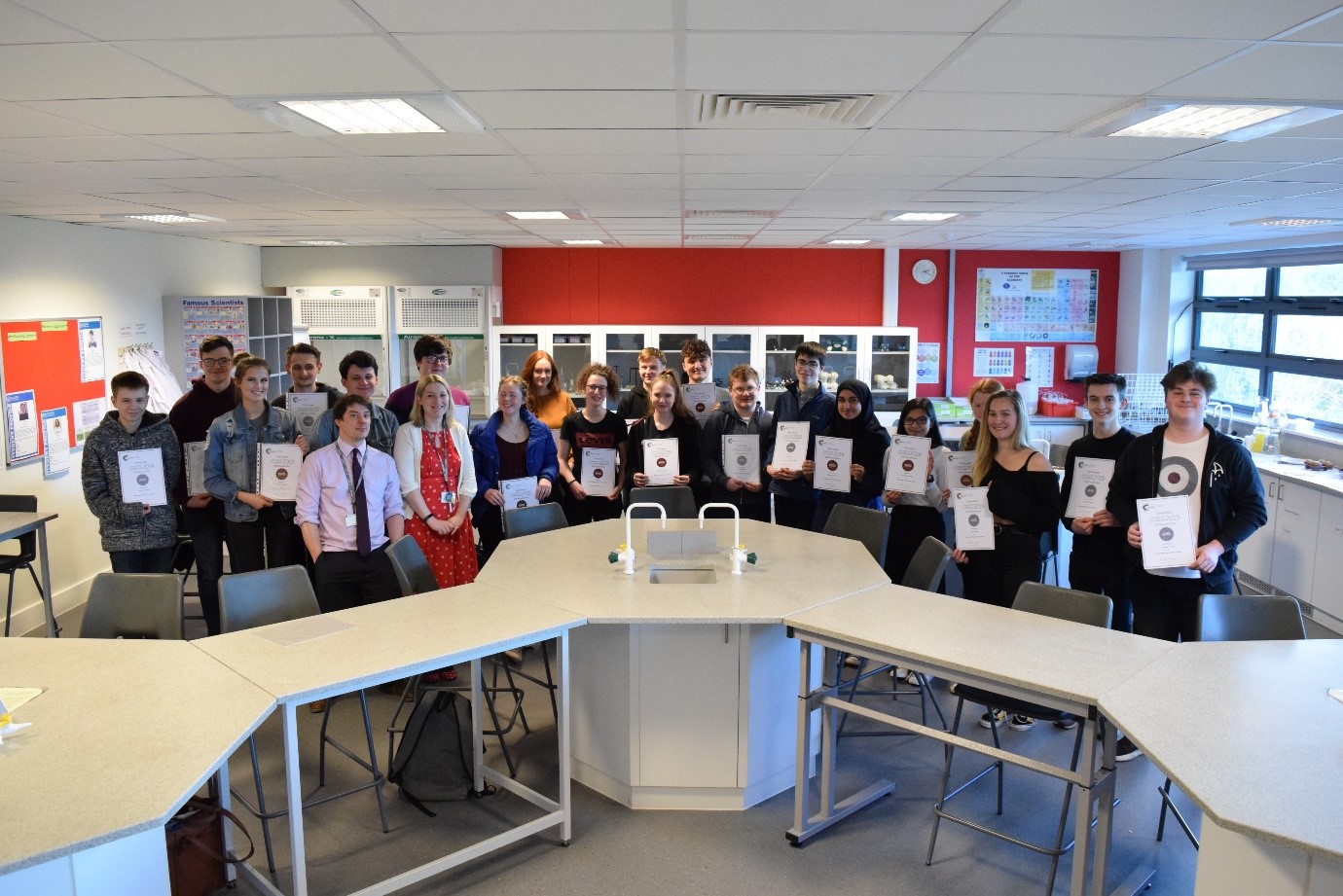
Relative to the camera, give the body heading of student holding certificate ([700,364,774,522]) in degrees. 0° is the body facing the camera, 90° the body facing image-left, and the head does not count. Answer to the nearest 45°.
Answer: approximately 0°

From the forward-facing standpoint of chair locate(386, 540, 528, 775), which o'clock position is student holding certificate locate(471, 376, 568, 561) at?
The student holding certificate is roughly at 8 o'clock from the chair.

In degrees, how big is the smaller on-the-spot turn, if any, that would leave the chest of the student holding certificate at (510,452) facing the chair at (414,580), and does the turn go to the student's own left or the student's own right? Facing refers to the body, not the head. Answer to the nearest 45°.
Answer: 0° — they already face it

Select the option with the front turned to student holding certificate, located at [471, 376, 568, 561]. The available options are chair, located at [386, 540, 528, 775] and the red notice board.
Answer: the red notice board

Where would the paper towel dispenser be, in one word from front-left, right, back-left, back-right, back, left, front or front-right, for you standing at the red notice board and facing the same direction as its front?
front-left

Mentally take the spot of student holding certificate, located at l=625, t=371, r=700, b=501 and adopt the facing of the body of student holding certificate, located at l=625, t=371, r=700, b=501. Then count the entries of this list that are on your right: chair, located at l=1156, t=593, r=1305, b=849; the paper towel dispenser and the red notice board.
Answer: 1

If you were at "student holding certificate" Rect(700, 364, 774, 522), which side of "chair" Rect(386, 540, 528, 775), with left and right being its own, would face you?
left

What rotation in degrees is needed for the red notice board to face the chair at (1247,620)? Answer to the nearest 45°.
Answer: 0° — it already faces it

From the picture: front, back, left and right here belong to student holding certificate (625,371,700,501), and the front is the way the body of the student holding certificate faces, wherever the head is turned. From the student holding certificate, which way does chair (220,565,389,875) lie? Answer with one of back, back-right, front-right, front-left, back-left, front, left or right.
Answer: front-right

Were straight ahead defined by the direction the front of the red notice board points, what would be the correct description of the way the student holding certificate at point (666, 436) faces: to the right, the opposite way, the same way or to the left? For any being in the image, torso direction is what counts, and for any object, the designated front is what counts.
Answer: to the right

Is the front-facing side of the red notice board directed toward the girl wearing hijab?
yes

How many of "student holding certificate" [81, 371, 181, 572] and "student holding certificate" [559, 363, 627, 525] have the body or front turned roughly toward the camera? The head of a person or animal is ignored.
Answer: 2

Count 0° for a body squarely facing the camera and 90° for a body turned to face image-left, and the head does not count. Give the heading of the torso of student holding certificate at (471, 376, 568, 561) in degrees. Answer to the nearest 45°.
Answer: approximately 0°
